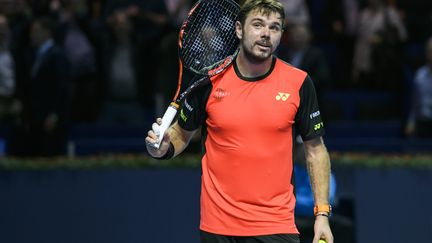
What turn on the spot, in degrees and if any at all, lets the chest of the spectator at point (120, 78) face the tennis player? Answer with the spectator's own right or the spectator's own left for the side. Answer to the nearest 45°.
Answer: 0° — they already face them

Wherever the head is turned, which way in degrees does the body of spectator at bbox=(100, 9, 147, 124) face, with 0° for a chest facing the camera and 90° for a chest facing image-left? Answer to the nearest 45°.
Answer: approximately 0°

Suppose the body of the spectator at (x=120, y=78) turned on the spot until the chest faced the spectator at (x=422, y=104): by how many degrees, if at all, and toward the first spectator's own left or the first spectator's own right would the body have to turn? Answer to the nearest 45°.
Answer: approximately 90° to the first spectator's own left

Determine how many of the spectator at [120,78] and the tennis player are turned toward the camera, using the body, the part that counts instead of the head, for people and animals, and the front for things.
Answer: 2

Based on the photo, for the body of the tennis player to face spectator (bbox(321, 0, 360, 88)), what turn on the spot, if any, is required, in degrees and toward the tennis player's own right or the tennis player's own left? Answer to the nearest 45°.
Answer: approximately 180°

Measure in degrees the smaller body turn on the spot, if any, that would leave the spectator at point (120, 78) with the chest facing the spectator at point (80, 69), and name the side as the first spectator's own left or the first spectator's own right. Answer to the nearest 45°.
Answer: approximately 135° to the first spectator's own right
